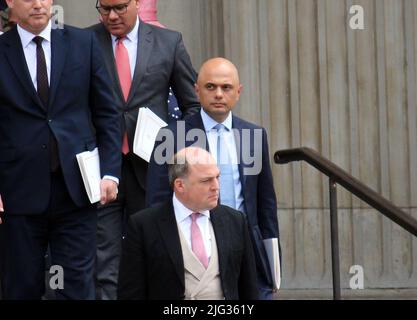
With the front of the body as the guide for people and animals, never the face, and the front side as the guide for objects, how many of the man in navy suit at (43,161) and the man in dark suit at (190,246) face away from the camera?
0

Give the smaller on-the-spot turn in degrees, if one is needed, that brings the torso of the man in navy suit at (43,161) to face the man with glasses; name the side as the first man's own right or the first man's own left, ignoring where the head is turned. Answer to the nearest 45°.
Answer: approximately 135° to the first man's own left

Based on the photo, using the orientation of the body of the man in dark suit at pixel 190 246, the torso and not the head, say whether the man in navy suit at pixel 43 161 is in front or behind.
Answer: behind

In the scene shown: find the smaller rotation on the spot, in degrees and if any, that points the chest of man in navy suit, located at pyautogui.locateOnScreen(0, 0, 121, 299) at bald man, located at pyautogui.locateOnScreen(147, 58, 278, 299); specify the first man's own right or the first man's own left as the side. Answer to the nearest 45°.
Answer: approximately 90° to the first man's own left

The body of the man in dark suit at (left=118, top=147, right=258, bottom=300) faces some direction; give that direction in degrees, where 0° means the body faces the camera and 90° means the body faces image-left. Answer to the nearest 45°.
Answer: approximately 315°

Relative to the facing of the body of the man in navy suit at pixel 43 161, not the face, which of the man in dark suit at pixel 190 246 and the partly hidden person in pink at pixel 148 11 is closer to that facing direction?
the man in dark suit

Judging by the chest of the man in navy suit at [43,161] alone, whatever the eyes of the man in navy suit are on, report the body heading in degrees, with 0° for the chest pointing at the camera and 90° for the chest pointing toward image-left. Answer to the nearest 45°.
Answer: approximately 0°

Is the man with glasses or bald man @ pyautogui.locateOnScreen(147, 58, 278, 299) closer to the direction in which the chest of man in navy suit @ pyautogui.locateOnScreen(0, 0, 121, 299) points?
the bald man

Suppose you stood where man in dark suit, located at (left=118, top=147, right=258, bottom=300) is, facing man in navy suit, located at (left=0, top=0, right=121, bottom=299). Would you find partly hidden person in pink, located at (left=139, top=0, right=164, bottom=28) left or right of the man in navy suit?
right

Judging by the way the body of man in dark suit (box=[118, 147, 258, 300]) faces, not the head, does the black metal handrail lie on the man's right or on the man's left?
on the man's left
